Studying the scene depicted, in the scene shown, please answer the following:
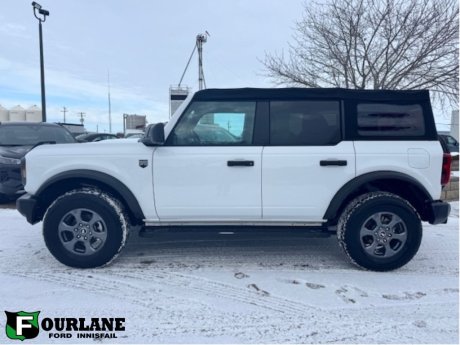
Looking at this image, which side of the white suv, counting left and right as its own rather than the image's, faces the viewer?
left

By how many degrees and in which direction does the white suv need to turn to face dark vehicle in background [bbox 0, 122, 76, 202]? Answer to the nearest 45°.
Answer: approximately 45° to its right

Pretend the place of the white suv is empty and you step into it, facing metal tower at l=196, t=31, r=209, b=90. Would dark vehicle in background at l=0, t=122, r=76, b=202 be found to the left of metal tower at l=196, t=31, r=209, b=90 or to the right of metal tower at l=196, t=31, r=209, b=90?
left

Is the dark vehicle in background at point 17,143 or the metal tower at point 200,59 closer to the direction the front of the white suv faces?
the dark vehicle in background

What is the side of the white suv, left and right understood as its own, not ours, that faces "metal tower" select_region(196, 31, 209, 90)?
right
